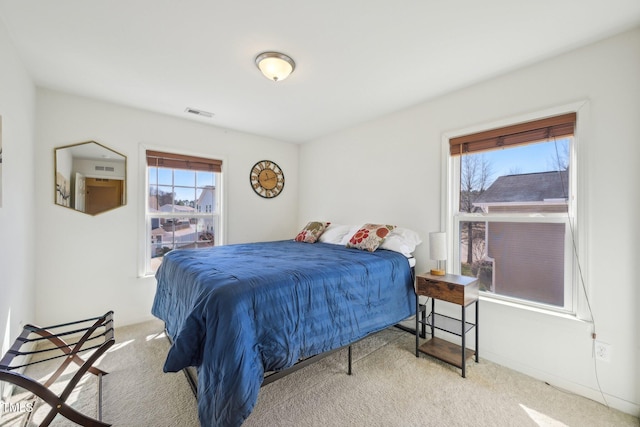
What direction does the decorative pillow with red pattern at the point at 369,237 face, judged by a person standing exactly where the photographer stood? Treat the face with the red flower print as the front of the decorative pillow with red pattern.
facing the viewer and to the left of the viewer

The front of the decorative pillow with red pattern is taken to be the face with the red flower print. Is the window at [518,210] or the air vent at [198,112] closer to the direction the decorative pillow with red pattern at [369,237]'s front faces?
the air vent

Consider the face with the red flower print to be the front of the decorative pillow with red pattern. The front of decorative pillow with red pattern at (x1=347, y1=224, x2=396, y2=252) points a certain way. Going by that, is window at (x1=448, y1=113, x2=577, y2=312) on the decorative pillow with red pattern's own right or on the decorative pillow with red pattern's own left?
on the decorative pillow with red pattern's own left

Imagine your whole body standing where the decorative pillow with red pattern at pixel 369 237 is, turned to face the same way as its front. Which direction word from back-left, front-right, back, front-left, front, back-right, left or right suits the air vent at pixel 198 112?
front-right

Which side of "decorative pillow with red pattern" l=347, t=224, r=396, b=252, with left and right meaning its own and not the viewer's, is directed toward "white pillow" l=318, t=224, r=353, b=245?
right

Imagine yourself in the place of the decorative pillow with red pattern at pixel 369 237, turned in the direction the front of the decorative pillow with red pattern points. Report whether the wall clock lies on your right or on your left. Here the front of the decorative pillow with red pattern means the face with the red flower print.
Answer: on your right

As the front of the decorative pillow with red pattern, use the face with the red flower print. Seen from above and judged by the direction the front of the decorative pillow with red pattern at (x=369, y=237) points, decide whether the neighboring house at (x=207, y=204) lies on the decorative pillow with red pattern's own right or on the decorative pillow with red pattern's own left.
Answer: on the decorative pillow with red pattern's own right

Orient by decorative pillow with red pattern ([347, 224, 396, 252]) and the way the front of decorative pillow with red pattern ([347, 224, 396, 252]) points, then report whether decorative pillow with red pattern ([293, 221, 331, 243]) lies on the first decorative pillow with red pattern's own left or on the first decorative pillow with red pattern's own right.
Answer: on the first decorative pillow with red pattern's own right

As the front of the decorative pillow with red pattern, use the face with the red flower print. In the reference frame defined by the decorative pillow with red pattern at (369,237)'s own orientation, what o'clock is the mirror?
The mirror is roughly at 1 o'clock from the decorative pillow with red pattern.

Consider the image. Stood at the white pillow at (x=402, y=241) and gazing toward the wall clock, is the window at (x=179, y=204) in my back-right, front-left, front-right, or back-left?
front-left
